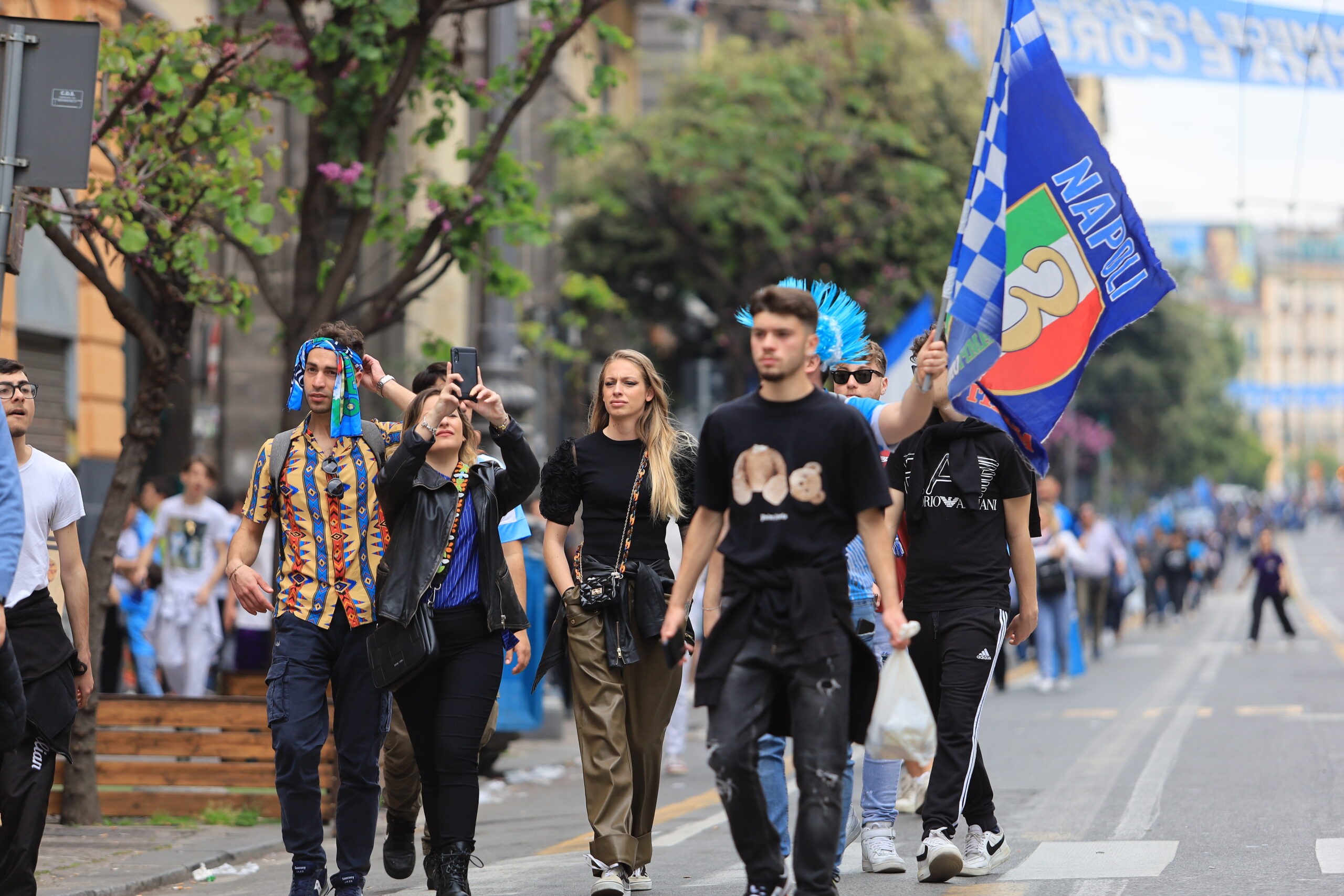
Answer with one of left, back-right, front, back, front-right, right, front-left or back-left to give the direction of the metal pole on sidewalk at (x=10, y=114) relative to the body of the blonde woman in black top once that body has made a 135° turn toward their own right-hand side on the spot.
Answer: front-left

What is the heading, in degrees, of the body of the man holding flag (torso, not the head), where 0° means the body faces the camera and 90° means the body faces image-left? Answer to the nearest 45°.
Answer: approximately 0°

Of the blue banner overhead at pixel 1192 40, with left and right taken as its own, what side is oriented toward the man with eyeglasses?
back

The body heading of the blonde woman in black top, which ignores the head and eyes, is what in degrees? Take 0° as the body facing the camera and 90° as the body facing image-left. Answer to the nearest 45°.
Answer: approximately 0°

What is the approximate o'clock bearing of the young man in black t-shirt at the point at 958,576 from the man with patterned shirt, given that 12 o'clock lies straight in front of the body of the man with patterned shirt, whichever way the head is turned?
The young man in black t-shirt is roughly at 9 o'clock from the man with patterned shirt.

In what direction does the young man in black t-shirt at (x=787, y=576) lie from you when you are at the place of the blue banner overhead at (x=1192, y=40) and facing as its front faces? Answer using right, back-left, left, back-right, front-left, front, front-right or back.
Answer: back

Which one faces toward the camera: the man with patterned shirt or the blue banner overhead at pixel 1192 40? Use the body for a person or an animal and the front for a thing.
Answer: the man with patterned shirt

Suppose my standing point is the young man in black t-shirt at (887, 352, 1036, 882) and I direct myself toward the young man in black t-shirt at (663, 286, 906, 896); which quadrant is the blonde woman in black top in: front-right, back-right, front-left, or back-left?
front-right

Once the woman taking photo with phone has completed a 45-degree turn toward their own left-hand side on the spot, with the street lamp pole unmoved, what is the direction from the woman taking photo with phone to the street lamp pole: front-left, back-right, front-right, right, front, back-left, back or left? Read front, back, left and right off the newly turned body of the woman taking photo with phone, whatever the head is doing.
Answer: back-left

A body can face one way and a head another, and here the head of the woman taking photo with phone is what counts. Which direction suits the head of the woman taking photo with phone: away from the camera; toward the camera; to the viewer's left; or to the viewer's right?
toward the camera

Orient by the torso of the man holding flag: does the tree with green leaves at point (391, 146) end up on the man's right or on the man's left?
on the man's right

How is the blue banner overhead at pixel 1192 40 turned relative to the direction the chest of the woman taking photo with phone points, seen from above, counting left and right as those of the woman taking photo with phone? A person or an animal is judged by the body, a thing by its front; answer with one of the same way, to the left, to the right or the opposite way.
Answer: the opposite way

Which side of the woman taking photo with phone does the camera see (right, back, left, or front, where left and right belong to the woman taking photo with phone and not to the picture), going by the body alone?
front

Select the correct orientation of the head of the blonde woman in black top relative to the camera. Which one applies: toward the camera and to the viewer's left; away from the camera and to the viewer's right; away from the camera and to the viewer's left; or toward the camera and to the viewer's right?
toward the camera and to the viewer's left

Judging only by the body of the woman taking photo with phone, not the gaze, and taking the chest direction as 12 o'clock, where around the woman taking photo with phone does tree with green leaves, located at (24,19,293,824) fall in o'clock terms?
The tree with green leaves is roughly at 5 o'clock from the woman taking photo with phone.
